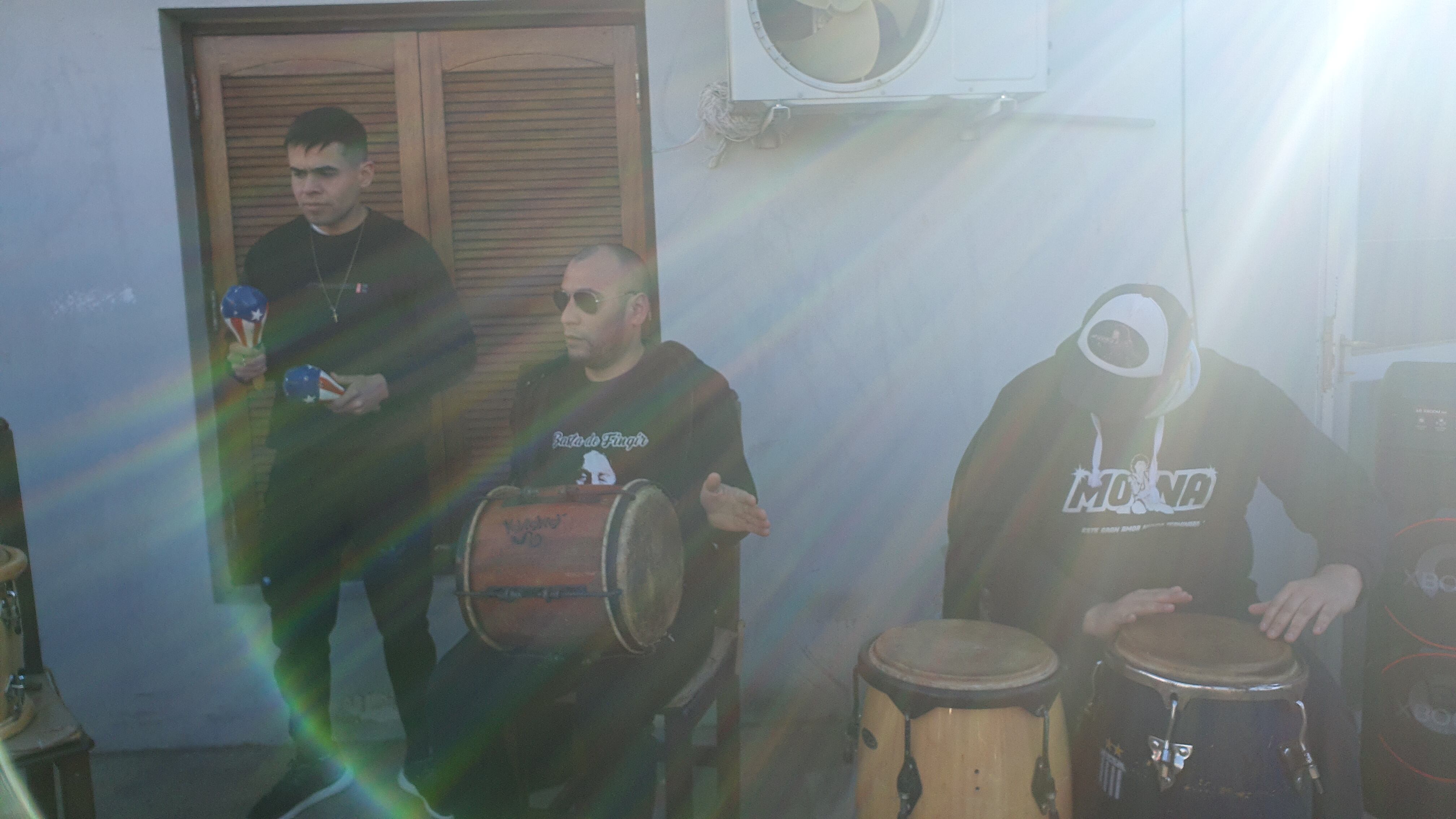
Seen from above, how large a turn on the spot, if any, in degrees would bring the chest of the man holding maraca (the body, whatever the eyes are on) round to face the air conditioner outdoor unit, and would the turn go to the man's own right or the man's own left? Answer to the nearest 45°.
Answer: approximately 135° to the man's own left

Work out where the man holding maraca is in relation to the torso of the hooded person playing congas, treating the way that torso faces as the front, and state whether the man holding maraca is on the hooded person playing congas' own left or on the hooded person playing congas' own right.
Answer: on the hooded person playing congas' own right

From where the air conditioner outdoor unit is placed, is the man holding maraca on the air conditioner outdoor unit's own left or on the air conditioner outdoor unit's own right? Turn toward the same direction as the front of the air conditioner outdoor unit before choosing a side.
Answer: on the air conditioner outdoor unit's own right

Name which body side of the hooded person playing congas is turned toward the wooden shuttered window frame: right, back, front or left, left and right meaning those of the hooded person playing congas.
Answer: right

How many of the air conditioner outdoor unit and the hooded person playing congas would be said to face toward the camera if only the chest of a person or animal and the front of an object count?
2
